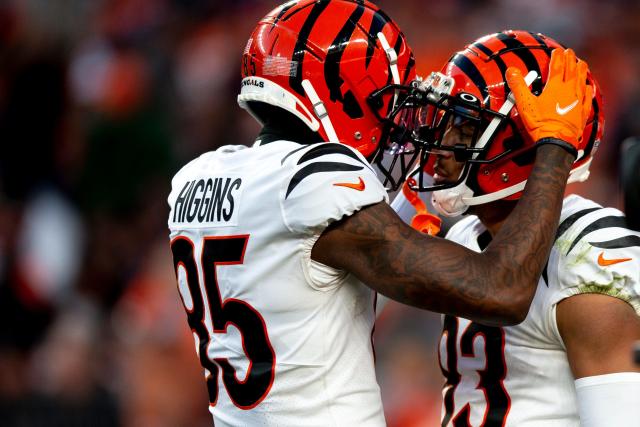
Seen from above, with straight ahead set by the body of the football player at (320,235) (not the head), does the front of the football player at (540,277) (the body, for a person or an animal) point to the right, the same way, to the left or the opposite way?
the opposite way

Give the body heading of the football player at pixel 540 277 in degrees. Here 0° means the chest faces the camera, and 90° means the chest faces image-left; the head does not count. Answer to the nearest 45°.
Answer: approximately 45°

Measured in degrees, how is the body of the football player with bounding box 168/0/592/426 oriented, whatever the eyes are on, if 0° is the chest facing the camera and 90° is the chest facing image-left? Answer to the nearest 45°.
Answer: approximately 225°

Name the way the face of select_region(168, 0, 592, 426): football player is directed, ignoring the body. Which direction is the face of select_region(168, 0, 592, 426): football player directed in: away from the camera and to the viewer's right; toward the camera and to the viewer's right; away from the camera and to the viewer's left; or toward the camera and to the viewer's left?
away from the camera and to the viewer's right
